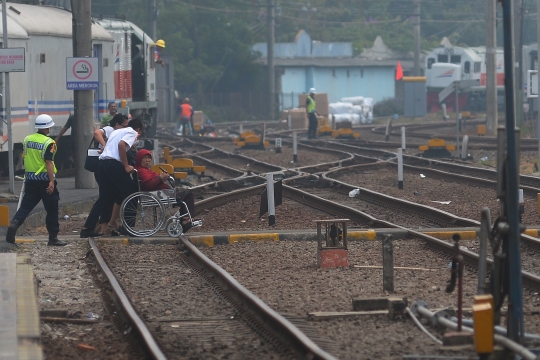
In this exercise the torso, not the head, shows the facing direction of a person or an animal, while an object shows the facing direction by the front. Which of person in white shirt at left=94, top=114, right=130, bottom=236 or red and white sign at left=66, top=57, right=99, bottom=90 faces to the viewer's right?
the person in white shirt

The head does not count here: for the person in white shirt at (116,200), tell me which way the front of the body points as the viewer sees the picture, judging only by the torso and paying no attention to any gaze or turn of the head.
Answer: to the viewer's right

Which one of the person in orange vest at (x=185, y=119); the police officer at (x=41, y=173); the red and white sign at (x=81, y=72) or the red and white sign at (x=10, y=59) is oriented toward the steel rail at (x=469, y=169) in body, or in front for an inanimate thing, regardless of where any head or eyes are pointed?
the police officer

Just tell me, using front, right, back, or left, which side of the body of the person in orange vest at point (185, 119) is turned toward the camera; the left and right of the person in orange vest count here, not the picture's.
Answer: back

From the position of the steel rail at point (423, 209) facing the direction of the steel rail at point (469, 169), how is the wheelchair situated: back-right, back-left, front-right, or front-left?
back-left

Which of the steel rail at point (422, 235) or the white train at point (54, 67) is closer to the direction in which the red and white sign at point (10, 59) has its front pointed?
the steel rail

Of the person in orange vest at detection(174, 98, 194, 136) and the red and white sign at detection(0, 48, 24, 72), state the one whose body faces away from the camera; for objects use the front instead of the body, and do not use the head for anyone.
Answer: the person in orange vest

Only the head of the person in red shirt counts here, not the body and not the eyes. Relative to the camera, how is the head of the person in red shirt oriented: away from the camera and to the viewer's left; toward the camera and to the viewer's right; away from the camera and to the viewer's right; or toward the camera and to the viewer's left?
toward the camera and to the viewer's right

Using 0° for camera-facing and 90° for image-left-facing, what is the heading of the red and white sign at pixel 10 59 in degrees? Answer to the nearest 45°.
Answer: approximately 0°

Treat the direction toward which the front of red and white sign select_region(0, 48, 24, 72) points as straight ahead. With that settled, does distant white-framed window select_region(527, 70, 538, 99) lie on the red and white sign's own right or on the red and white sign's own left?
on the red and white sign's own left

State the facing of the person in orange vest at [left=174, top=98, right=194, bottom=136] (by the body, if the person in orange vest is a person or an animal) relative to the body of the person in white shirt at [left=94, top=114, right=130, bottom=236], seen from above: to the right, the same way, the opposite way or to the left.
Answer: to the left

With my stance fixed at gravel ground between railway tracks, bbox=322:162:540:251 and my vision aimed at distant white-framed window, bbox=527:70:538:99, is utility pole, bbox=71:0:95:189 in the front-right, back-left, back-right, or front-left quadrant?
back-left

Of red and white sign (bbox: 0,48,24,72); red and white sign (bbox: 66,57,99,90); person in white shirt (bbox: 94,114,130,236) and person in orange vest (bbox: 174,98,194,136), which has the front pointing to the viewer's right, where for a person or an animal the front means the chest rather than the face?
the person in white shirt

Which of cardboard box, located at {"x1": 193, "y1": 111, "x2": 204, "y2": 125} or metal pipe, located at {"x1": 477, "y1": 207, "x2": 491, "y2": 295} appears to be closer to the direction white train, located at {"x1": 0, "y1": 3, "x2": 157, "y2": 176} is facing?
the cardboard box
